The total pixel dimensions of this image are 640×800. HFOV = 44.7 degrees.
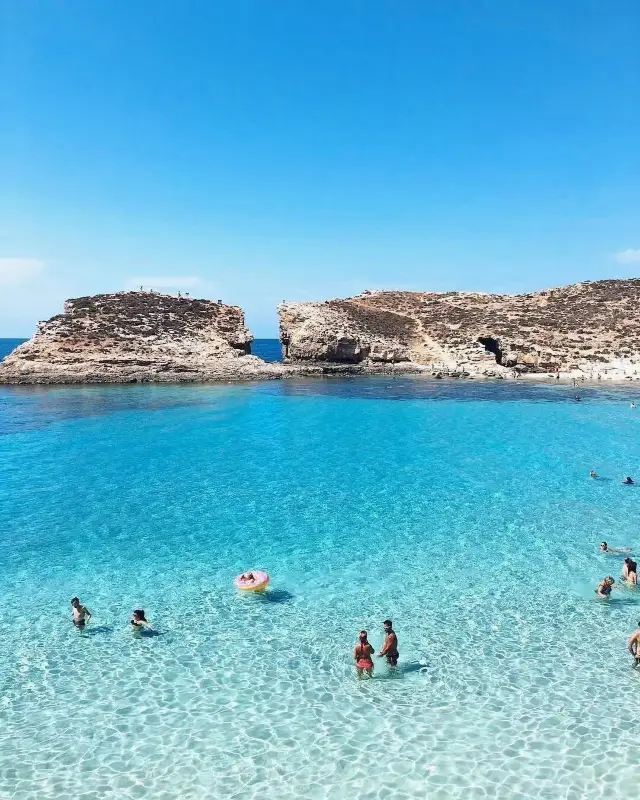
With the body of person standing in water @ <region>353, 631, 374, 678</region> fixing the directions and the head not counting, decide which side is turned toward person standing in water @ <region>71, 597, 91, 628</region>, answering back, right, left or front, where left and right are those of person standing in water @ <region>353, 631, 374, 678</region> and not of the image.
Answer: left

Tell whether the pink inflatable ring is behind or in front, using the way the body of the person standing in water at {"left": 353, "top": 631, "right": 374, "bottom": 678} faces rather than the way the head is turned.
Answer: in front

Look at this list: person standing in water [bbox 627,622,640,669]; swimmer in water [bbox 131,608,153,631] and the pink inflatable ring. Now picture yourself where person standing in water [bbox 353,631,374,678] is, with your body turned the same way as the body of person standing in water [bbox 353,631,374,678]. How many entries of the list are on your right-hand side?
1

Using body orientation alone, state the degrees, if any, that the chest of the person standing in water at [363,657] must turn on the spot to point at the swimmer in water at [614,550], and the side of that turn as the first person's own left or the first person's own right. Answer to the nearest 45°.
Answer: approximately 45° to the first person's own right

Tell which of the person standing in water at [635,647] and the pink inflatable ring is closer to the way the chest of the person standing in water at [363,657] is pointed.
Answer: the pink inflatable ring

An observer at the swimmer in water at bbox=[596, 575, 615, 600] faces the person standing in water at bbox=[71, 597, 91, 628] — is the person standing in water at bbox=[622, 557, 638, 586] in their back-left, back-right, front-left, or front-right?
back-right

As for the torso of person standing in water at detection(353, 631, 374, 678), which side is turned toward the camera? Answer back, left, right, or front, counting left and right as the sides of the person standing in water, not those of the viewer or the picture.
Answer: back

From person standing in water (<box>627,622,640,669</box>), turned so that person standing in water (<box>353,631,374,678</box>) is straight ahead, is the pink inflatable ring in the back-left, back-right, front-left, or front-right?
front-right

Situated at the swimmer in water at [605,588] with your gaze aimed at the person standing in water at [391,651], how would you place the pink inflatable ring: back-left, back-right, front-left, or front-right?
front-right

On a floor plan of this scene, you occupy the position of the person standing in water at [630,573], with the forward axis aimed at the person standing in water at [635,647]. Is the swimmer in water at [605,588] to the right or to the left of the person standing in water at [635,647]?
right

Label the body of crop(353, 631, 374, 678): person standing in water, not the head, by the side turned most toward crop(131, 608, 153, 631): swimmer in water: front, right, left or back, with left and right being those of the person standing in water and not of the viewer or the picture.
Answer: left

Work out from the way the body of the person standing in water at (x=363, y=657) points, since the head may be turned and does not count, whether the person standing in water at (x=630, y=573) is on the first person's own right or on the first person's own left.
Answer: on the first person's own right

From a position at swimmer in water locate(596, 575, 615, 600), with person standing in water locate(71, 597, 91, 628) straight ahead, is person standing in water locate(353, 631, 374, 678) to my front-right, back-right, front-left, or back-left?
front-left

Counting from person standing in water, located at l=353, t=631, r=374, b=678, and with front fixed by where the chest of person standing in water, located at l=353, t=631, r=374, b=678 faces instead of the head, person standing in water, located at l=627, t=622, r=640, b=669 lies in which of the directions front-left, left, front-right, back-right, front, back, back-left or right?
right
